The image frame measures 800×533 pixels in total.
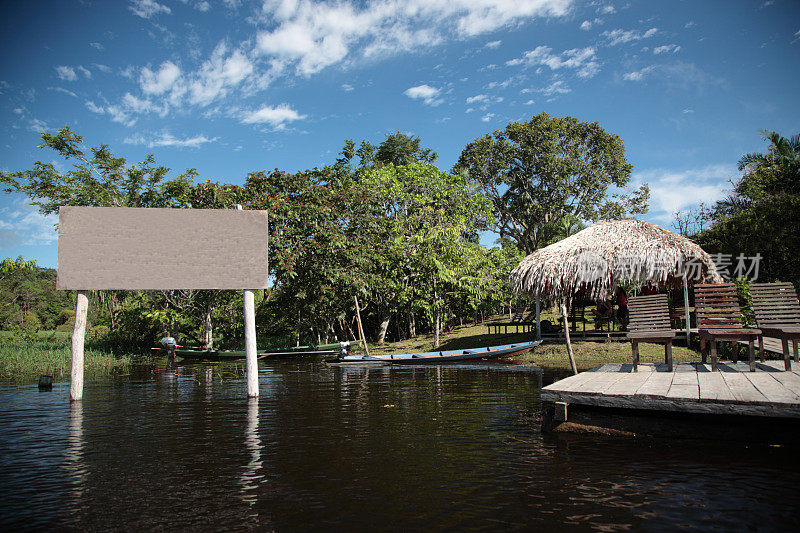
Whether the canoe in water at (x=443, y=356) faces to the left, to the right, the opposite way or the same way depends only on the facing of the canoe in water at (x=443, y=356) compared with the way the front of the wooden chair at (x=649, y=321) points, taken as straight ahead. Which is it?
to the left

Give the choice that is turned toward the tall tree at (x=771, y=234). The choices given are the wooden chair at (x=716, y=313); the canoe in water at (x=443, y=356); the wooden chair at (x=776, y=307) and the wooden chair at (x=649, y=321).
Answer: the canoe in water

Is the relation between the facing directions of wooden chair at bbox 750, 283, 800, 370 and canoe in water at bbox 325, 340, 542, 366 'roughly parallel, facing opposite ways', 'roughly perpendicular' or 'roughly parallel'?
roughly perpendicular

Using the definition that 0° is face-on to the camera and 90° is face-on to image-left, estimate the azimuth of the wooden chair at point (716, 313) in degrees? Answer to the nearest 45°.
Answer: approximately 315°

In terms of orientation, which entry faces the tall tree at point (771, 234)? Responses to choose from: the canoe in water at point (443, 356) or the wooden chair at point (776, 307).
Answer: the canoe in water

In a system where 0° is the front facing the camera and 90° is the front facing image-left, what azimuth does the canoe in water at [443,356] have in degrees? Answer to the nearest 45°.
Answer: approximately 270°
